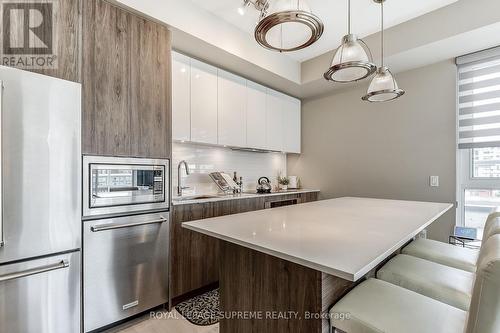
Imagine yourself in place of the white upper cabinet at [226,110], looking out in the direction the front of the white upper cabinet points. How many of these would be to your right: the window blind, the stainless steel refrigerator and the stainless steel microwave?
2

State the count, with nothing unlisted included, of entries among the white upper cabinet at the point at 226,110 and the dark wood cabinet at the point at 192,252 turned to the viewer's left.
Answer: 0

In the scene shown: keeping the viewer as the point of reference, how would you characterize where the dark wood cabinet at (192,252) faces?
facing the viewer and to the right of the viewer

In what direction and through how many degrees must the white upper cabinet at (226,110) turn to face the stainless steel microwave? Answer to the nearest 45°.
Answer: approximately 90° to its right

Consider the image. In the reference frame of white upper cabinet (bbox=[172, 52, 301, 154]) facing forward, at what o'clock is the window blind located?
The window blind is roughly at 11 o'clock from the white upper cabinet.

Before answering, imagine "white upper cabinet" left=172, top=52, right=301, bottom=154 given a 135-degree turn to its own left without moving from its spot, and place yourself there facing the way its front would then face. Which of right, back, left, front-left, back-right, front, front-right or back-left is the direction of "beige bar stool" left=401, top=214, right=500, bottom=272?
back-right

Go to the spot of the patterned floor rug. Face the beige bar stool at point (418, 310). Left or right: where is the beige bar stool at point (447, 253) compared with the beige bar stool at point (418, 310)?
left

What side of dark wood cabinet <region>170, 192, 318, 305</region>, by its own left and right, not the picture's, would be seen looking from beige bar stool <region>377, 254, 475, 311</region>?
front

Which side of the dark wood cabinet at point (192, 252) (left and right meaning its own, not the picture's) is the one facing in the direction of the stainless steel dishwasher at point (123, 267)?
right
